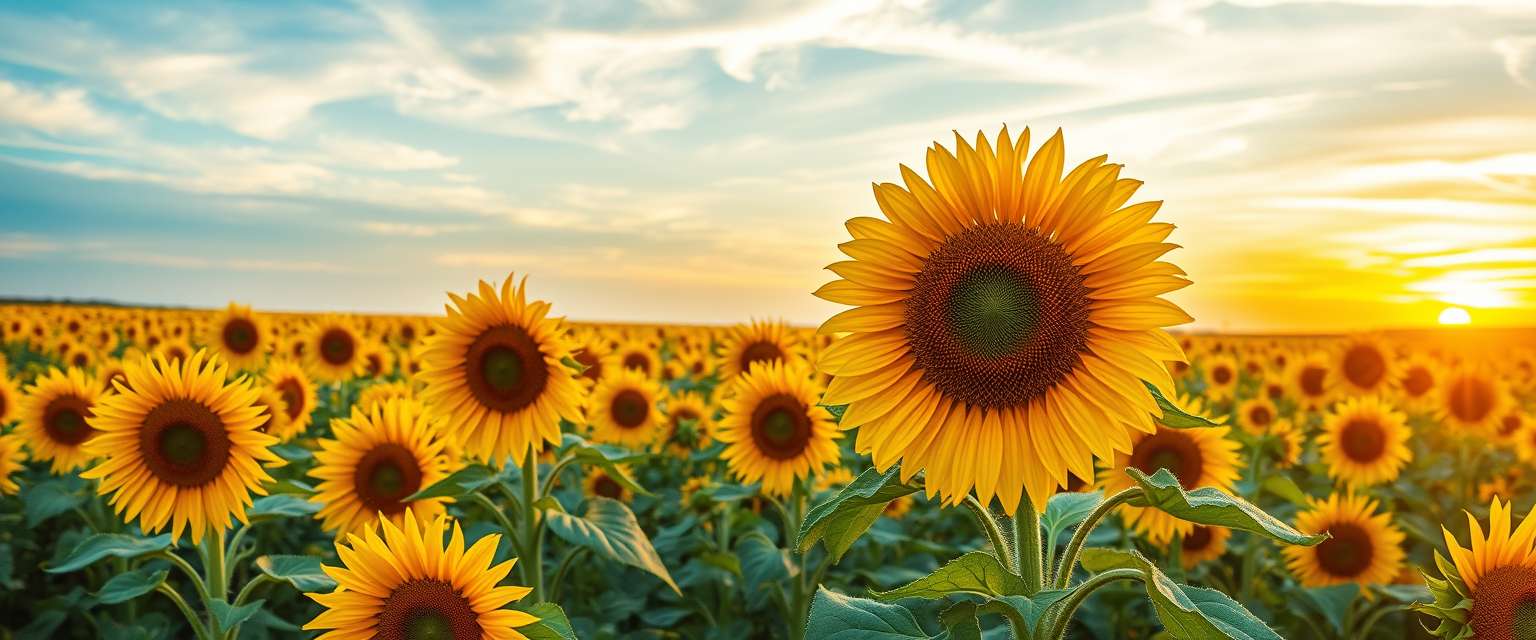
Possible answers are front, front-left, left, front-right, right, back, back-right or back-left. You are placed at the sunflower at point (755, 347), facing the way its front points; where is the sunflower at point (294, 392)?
right

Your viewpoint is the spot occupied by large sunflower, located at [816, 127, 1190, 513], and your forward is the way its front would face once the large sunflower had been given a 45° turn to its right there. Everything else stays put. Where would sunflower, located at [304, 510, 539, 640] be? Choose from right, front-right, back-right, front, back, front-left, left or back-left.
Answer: front-right

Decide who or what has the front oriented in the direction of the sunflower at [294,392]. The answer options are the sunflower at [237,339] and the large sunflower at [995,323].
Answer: the sunflower at [237,339]

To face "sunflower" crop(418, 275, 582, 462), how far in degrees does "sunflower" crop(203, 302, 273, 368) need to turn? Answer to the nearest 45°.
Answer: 0° — it already faces it

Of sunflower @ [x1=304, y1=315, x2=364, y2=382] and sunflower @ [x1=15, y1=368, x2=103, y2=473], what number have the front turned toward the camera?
2

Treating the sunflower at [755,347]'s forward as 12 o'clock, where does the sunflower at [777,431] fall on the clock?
the sunflower at [777,431] is roughly at 12 o'clock from the sunflower at [755,347].

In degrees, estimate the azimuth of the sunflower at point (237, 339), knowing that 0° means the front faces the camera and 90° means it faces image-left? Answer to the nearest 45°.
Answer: approximately 0°

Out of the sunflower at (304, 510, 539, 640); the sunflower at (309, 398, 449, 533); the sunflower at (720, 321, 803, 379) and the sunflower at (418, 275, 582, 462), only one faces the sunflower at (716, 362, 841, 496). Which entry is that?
the sunflower at (720, 321, 803, 379)

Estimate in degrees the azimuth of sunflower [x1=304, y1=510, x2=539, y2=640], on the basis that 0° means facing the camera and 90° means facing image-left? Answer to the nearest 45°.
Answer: approximately 0°

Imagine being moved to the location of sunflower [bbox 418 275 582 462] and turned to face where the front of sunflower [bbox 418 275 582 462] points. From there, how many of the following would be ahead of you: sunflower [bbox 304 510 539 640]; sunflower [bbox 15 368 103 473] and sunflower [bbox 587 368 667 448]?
1

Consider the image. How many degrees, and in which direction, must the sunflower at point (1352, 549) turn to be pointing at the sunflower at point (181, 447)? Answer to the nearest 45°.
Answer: approximately 45° to its right

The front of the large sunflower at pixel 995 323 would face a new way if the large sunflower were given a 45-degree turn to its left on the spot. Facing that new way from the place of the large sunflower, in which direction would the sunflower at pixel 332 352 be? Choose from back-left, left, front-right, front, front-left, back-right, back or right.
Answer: back
